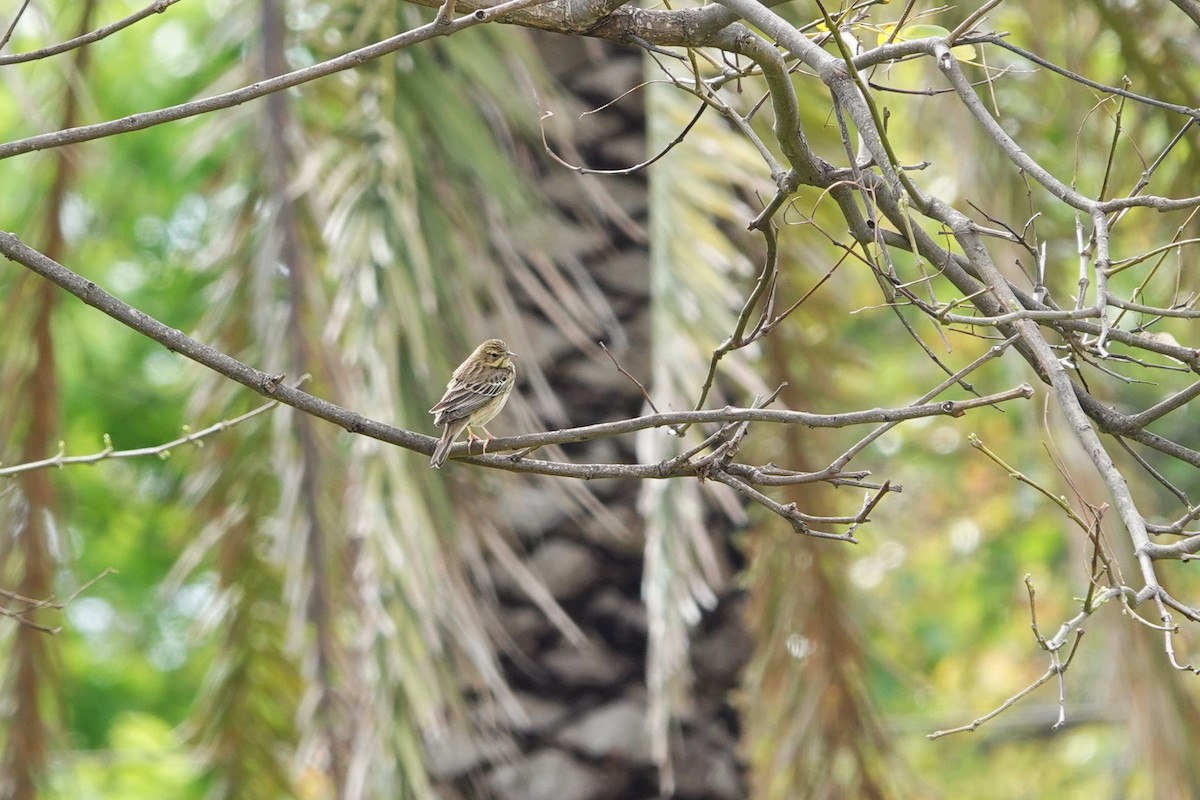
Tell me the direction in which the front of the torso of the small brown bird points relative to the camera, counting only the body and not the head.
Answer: to the viewer's right
